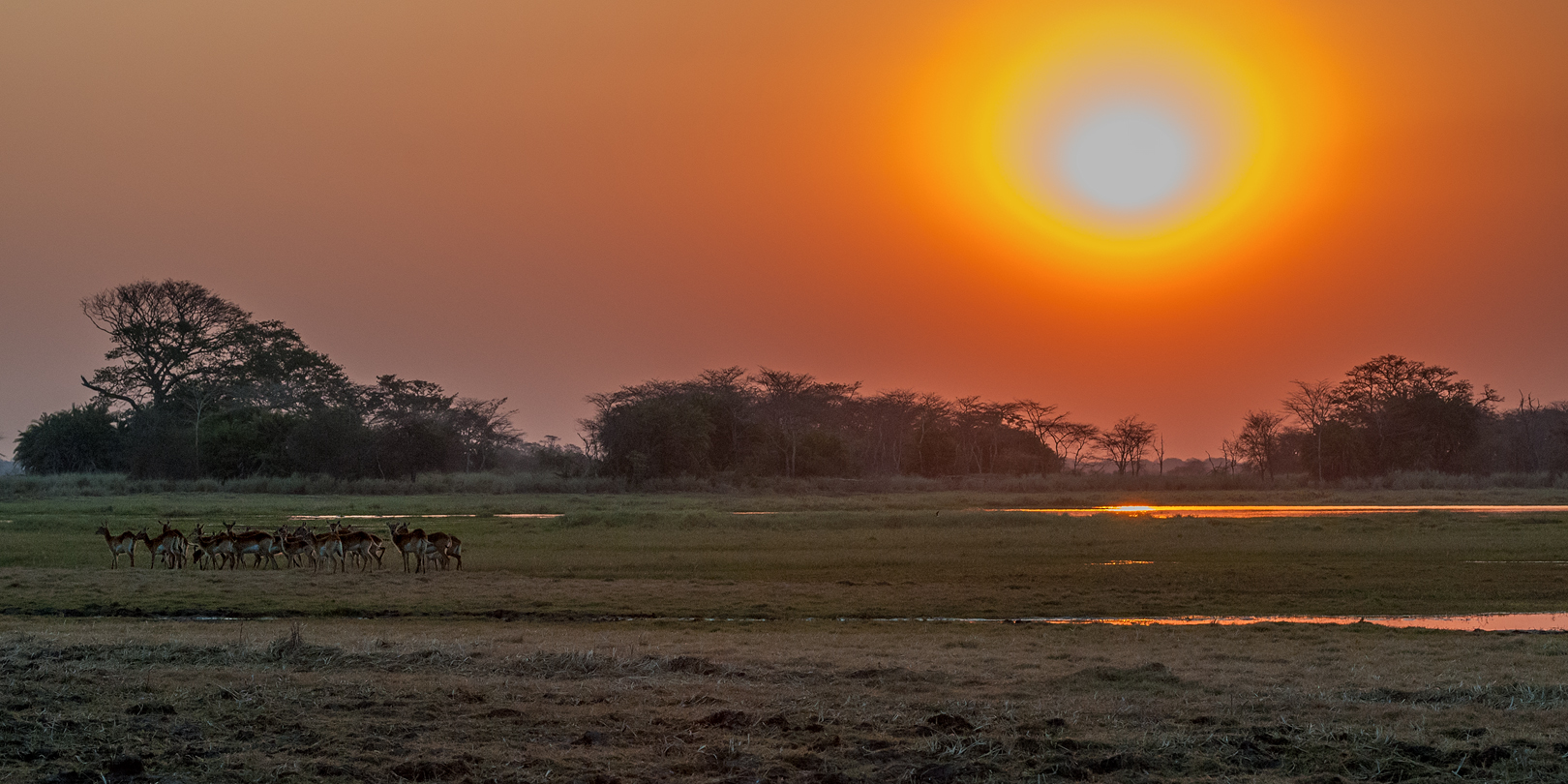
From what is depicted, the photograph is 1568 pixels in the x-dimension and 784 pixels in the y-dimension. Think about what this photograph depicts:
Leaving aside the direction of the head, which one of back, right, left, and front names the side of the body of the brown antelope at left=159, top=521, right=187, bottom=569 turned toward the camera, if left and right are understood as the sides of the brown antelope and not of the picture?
back

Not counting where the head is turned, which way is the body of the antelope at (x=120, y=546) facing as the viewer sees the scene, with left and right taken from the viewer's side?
facing to the left of the viewer

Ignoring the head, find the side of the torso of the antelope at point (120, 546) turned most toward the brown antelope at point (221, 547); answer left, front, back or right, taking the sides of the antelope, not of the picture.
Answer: back

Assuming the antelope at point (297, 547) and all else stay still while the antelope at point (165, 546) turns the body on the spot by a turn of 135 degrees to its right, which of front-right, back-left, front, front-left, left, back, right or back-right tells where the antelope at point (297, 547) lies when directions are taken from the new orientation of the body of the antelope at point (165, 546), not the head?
right

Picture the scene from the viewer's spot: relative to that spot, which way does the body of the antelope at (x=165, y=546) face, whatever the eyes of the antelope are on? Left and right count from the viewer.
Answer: facing to the left of the viewer

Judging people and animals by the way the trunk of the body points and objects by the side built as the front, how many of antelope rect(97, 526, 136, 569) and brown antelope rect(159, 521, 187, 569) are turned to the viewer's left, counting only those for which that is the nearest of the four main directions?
1
